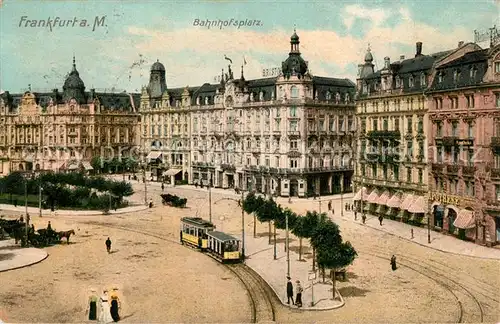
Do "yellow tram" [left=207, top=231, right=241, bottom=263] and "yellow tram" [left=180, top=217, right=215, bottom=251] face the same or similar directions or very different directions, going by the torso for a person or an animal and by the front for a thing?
same or similar directions

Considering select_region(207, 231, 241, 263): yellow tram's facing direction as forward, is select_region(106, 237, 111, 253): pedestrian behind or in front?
behind

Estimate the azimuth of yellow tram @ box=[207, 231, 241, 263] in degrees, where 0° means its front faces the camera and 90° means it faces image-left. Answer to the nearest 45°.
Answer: approximately 315°

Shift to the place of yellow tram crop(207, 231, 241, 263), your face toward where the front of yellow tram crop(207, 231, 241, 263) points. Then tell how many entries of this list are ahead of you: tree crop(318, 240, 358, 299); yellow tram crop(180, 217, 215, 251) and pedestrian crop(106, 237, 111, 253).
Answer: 1

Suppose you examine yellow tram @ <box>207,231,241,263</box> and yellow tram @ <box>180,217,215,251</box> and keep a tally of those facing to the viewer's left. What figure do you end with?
0

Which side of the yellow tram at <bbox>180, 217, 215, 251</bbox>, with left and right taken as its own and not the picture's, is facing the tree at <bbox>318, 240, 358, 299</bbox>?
back

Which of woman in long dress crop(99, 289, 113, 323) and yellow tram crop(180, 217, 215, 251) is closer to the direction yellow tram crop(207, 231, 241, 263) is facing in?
the woman in long dress

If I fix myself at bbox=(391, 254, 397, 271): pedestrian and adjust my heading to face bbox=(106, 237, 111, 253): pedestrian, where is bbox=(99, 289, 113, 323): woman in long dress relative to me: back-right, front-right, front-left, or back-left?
front-left

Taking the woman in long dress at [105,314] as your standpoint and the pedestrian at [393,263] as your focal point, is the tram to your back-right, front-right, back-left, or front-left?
front-left

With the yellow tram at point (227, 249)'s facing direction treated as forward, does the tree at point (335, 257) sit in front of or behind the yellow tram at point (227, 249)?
in front

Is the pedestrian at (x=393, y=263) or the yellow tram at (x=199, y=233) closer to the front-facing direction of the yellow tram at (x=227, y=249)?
the pedestrian
